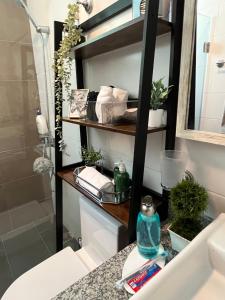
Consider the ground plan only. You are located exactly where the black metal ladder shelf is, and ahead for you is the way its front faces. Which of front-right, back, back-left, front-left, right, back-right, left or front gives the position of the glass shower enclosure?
right

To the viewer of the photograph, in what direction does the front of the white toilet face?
facing the viewer and to the left of the viewer

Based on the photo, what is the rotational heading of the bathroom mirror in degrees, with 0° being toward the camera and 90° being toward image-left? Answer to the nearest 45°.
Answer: approximately 45°

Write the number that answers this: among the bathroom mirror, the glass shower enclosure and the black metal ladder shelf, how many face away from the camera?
0

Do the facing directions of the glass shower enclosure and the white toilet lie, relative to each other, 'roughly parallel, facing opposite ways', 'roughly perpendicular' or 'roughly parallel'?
roughly perpendicular
